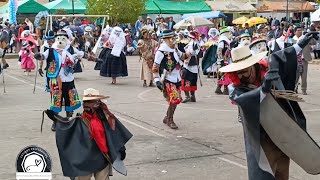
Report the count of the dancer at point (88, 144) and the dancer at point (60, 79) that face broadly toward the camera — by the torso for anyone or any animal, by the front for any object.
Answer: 2

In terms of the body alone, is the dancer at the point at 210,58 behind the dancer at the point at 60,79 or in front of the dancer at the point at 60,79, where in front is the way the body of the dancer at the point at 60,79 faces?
behind

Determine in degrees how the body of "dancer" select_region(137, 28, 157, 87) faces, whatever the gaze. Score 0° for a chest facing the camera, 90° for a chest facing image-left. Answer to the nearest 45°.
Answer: approximately 0°

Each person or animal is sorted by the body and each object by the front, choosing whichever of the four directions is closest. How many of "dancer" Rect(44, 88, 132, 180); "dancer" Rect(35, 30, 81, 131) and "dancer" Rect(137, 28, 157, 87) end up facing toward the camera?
3

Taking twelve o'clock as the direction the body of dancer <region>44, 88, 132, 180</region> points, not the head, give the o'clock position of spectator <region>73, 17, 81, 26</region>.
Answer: The spectator is roughly at 6 o'clock from the dancer.

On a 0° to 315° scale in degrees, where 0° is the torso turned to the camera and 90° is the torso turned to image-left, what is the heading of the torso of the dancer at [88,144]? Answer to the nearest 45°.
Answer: approximately 0°

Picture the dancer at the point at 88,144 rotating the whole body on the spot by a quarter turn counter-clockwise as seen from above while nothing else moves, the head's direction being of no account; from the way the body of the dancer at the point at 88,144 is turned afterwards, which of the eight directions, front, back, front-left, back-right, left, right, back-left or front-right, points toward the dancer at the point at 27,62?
left

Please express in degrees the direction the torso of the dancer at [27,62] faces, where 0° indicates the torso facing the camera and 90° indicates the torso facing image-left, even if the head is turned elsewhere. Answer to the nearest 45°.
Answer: approximately 45°

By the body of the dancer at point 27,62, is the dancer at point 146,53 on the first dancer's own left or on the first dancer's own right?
on the first dancer's own left
